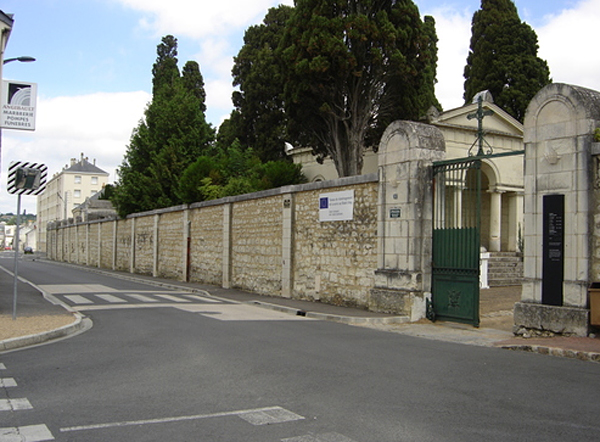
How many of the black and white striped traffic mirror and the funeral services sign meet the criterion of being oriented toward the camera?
2

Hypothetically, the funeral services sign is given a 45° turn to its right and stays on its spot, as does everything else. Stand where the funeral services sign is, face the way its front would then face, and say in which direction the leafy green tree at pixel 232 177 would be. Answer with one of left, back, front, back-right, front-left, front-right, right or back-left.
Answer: back

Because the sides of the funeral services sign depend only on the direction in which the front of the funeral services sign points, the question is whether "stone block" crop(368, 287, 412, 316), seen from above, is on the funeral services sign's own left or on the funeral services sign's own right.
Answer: on the funeral services sign's own left

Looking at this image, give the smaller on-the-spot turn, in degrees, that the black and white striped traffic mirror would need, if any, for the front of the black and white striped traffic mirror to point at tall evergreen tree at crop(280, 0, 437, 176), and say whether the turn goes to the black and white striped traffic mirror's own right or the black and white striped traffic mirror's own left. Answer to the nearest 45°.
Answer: approximately 135° to the black and white striped traffic mirror's own left

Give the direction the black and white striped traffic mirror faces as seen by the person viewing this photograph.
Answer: facing the viewer

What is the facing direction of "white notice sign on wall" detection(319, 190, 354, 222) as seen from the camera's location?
facing the viewer and to the left of the viewer

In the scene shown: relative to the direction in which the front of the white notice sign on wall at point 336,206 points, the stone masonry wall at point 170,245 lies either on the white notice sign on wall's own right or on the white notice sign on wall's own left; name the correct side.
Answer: on the white notice sign on wall's own right

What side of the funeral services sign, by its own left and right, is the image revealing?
front

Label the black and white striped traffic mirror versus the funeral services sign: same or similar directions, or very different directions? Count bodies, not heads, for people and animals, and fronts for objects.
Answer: same or similar directions

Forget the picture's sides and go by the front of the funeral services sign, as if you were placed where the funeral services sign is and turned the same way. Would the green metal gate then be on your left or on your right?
on your left

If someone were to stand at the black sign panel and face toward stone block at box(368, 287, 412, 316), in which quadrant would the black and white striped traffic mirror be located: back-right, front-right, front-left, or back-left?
front-left

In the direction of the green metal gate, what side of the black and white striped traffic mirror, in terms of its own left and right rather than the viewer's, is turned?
left

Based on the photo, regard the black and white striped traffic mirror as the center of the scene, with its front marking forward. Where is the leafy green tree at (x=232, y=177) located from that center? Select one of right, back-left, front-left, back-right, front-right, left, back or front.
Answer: back-left

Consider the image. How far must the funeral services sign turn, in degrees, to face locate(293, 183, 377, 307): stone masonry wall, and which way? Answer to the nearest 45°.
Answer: approximately 90° to its left

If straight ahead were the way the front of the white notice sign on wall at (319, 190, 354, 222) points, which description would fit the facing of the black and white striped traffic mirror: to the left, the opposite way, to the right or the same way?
to the left
